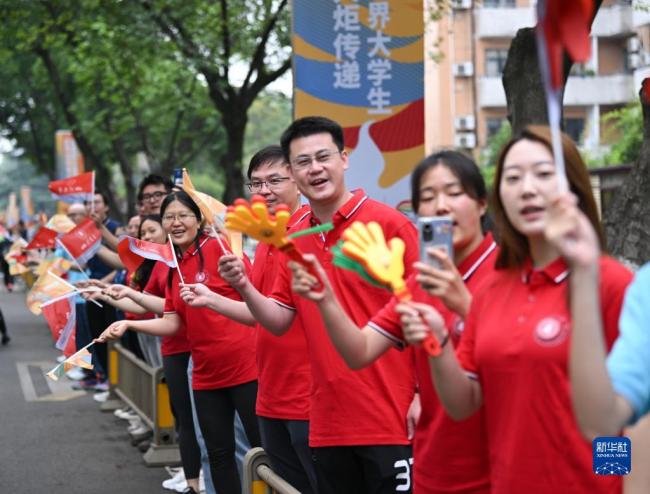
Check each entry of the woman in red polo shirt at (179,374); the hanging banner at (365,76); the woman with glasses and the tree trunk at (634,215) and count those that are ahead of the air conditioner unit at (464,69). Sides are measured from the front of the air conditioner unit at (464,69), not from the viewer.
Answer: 4

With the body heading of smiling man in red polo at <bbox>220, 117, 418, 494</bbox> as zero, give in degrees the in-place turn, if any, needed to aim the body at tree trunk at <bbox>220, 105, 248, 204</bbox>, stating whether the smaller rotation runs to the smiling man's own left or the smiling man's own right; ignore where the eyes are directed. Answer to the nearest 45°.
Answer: approximately 135° to the smiling man's own right

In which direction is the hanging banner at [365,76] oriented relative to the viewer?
toward the camera

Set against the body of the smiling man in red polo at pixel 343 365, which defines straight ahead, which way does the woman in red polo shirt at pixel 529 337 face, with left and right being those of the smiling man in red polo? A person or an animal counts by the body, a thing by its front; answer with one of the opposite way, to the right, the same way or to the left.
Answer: the same way

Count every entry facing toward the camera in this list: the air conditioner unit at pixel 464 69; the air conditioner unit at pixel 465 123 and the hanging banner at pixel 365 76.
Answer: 3

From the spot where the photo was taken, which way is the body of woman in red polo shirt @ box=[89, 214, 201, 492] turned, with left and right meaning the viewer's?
facing the viewer and to the left of the viewer

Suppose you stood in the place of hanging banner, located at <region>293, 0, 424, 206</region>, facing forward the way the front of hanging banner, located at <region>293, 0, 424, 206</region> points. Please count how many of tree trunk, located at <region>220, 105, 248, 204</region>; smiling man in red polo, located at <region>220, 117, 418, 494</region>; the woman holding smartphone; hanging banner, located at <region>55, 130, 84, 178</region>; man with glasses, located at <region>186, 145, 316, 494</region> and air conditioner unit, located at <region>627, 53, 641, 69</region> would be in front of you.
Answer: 3

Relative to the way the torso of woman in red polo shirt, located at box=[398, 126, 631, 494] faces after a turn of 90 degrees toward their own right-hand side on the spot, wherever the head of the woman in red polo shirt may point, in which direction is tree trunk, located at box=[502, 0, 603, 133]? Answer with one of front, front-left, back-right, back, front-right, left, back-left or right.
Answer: front-right

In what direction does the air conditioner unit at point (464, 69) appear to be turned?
toward the camera

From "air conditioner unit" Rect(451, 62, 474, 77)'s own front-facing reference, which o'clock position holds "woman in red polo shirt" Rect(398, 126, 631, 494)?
The woman in red polo shirt is roughly at 12 o'clock from the air conditioner unit.

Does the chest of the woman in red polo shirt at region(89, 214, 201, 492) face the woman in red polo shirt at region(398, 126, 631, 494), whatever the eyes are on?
no

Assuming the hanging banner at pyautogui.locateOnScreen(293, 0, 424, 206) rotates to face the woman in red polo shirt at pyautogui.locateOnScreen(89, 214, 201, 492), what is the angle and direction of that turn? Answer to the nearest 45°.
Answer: approximately 45° to its right

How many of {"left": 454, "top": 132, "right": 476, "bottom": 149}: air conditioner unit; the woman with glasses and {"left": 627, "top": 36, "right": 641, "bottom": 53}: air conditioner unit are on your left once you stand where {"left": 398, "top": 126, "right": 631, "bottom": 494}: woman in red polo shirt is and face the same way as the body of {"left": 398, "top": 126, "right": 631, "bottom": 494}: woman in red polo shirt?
0

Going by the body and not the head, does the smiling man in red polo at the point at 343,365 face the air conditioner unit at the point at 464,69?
no
